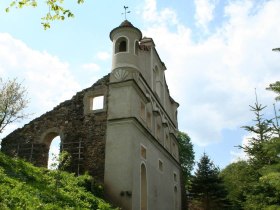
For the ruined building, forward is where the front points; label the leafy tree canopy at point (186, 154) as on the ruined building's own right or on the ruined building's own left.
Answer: on the ruined building's own left

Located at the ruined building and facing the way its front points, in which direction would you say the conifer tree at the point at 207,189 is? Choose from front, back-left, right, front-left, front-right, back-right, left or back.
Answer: left
